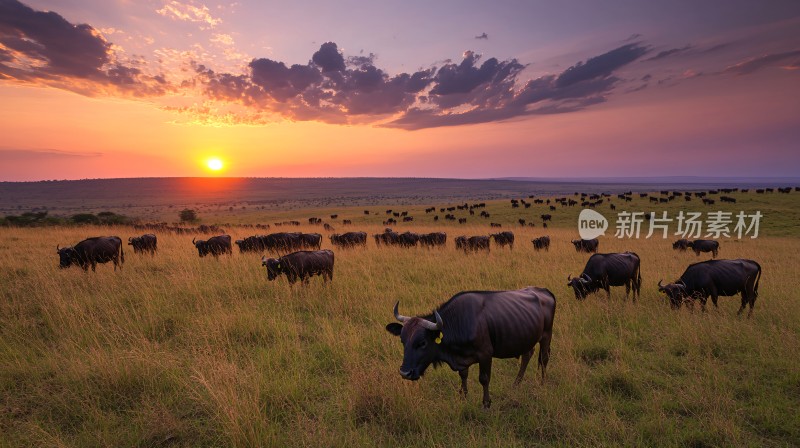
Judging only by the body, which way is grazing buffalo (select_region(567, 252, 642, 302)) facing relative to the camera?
to the viewer's left

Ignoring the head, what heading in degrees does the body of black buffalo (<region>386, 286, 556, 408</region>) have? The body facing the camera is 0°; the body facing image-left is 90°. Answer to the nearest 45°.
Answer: approximately 45°

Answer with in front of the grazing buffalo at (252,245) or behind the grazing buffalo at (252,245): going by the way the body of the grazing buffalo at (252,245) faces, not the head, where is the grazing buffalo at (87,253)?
in front

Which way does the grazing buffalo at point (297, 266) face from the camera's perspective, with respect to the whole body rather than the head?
to the viewer's left

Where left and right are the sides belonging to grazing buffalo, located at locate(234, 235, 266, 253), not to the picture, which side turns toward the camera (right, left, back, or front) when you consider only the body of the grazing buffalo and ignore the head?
left

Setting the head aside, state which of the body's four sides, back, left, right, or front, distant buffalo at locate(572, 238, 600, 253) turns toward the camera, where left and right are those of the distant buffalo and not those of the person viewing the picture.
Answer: left

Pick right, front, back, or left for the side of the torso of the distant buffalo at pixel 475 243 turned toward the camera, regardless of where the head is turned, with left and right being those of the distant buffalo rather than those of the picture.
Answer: left

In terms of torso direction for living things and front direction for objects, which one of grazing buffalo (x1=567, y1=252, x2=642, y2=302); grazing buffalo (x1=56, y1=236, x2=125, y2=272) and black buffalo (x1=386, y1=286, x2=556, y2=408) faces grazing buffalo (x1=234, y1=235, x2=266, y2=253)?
grazing buffalo (x1=567, y1=252, x2=642, y2=302)

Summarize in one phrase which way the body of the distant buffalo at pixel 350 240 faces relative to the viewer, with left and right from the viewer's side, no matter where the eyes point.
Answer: facing to the left of the viewer

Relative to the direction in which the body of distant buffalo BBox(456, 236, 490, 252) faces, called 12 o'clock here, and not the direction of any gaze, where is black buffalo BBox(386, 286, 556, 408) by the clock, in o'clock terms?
The black buffalo is roughly at 9 o'clock from the distant buffalo.

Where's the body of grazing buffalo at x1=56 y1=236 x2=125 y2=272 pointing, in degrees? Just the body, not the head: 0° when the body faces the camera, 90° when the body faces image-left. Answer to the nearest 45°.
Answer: approximately 90°

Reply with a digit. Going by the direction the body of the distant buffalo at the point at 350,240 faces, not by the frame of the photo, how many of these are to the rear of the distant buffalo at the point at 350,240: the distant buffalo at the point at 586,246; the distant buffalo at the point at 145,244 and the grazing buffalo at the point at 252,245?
1

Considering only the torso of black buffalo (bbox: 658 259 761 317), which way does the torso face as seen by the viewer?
to the viewer's left

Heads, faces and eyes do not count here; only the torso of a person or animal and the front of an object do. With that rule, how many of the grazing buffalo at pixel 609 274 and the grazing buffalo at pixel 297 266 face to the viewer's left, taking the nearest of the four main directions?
2

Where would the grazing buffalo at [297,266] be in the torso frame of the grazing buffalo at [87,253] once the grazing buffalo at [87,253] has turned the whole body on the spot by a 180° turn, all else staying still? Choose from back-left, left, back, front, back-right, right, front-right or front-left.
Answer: front-right
